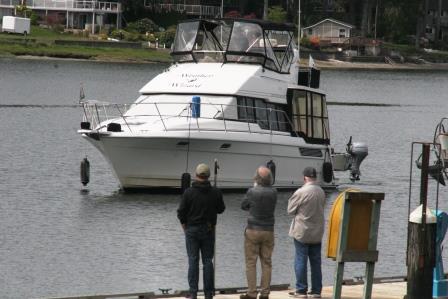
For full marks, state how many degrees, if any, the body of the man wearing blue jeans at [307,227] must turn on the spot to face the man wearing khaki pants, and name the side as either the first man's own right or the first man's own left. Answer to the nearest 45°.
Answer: approximately 90° to the first man's own left

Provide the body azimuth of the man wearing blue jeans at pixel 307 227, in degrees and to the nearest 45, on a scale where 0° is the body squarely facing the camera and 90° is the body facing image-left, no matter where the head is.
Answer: approximately 135°

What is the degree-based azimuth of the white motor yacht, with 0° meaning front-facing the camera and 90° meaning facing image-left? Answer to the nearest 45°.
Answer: approximately 45°

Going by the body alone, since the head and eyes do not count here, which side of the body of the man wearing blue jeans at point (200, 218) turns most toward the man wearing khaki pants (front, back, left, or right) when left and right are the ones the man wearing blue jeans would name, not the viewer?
right

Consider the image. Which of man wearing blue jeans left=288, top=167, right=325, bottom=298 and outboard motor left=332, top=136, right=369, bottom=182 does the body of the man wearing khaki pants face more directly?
the outboard motor

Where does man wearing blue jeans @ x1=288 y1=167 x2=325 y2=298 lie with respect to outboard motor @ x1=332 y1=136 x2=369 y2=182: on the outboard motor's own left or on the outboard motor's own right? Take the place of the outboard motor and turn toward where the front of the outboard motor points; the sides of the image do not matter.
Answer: on the outboard motor's own left

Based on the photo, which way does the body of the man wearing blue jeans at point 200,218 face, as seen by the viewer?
away from the camera

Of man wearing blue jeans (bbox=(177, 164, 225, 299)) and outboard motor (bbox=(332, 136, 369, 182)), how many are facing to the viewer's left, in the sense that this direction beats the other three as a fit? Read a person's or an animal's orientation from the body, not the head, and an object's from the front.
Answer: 1

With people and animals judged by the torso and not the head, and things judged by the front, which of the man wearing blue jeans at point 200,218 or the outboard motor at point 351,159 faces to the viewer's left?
the outboard motor

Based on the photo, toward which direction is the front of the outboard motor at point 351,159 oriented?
to the viewer's left

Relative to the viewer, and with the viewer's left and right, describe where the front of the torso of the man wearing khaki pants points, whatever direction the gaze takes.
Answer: facing away from the viewer and to the left of the viewer

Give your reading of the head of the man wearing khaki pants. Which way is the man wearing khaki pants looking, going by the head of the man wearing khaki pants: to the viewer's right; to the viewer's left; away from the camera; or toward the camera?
away from the camera
